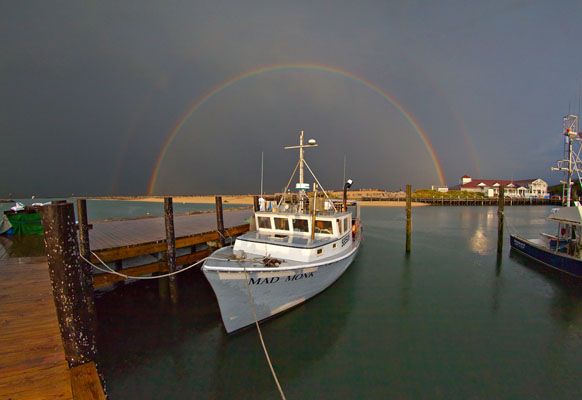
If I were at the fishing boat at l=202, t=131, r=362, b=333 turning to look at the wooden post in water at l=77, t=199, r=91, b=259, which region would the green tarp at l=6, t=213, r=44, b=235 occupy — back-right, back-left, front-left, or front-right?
front-right

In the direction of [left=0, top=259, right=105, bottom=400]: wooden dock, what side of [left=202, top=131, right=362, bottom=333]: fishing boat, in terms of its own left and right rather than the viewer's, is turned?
front

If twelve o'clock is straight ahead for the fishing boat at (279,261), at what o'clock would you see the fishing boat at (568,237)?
the fishing boat at (568,237) is roughly at 7 o'clock from the fishing boat at (279,261).

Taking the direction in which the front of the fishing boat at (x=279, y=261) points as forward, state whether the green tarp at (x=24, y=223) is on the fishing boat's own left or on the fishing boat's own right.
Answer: on the fishing boat's own right

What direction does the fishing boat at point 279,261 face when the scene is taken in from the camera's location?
facing the viewer and to the left of the viewer

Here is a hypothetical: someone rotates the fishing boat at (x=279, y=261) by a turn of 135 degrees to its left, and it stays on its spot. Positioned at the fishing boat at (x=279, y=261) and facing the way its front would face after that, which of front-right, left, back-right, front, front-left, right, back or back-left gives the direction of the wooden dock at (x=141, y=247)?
back

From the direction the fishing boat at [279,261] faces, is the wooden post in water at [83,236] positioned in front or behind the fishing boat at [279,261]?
in front
